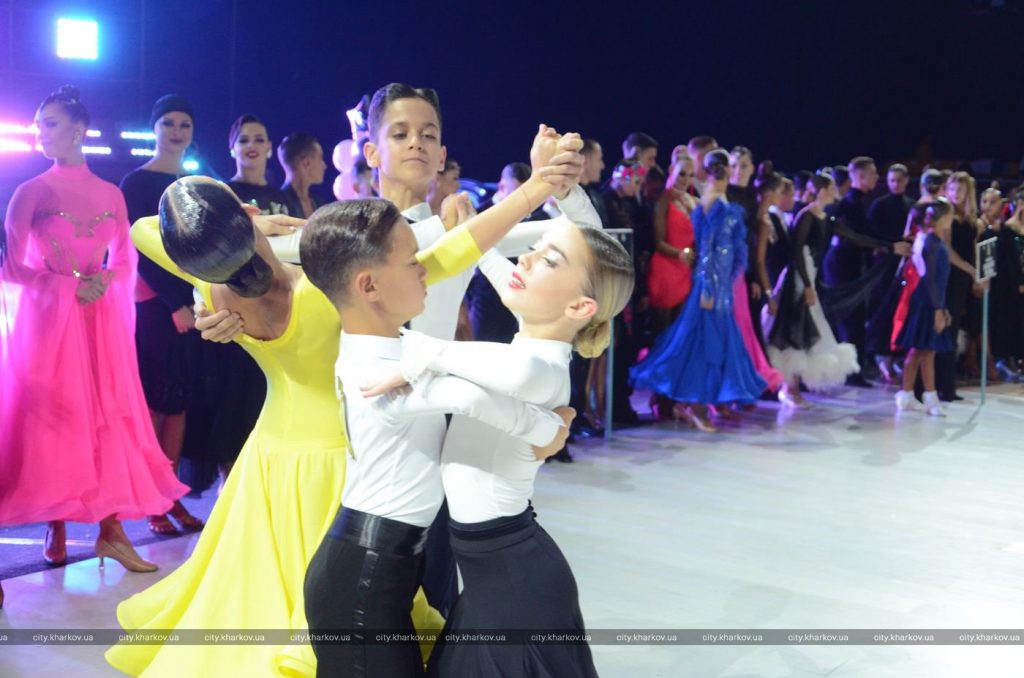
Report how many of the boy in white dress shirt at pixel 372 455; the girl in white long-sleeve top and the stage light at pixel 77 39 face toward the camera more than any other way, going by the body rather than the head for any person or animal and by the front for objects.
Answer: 1

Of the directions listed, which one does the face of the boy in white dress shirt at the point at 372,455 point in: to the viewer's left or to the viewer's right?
to the viewer's right

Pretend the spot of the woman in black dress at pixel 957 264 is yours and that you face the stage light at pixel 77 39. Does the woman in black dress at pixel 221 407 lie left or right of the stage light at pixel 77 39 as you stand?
left

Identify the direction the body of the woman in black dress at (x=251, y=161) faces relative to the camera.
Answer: toward the camera

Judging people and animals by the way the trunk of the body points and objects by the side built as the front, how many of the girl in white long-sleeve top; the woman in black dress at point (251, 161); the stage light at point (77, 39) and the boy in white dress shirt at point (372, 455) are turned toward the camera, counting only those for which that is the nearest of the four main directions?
2

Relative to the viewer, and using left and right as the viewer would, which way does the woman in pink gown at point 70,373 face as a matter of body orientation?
facing the viewer and to the right of the viewer

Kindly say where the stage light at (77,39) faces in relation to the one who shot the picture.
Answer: facing the viewer

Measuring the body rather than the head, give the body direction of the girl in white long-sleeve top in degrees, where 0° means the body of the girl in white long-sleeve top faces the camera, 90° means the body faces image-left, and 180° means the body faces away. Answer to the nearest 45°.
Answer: approximately 90°

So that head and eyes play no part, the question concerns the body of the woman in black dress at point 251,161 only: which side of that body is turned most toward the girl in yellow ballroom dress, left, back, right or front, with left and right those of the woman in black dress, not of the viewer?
front

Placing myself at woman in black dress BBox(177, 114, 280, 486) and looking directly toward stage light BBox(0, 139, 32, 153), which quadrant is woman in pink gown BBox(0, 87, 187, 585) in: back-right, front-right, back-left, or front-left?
back-left
